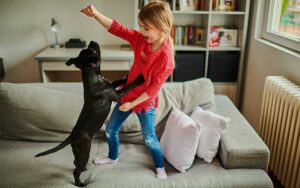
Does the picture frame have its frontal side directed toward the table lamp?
no

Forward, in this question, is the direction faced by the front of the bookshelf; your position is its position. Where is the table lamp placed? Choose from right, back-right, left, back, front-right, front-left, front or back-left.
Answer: right

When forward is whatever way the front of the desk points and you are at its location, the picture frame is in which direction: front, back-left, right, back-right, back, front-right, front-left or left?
left

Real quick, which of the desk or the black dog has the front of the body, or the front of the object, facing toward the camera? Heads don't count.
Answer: the desk

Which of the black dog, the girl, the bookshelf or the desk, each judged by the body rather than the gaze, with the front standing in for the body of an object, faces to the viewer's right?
the black dog

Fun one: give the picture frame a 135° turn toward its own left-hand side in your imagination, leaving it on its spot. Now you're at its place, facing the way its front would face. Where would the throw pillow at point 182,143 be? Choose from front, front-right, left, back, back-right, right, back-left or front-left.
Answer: back-right

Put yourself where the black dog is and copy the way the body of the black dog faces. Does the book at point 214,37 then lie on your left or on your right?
on your left

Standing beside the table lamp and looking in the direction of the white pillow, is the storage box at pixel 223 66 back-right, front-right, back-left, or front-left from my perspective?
front-left

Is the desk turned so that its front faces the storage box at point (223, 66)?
no

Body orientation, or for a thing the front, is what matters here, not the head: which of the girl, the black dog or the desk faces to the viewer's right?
the black dog

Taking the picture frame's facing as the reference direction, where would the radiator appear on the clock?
The radiator is roughly at 11 o'clock from the picture frame.

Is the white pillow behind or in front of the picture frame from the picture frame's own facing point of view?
in front

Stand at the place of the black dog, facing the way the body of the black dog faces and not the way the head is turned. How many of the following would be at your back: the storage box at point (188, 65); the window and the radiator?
0

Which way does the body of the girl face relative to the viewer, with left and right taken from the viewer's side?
facing the viewer and to the left of the viewer

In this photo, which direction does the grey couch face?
toward the camera

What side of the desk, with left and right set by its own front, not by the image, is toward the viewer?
front

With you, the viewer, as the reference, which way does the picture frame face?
facing the viewer

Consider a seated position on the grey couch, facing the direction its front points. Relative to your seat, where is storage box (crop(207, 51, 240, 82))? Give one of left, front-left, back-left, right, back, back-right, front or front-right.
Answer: back-left

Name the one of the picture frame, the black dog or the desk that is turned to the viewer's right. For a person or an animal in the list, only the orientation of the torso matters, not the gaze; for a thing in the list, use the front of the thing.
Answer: the black dog

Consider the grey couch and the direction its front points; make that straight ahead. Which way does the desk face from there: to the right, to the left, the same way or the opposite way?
the same way

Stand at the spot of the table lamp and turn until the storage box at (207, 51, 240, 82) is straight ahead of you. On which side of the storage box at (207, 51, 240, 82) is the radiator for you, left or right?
right
